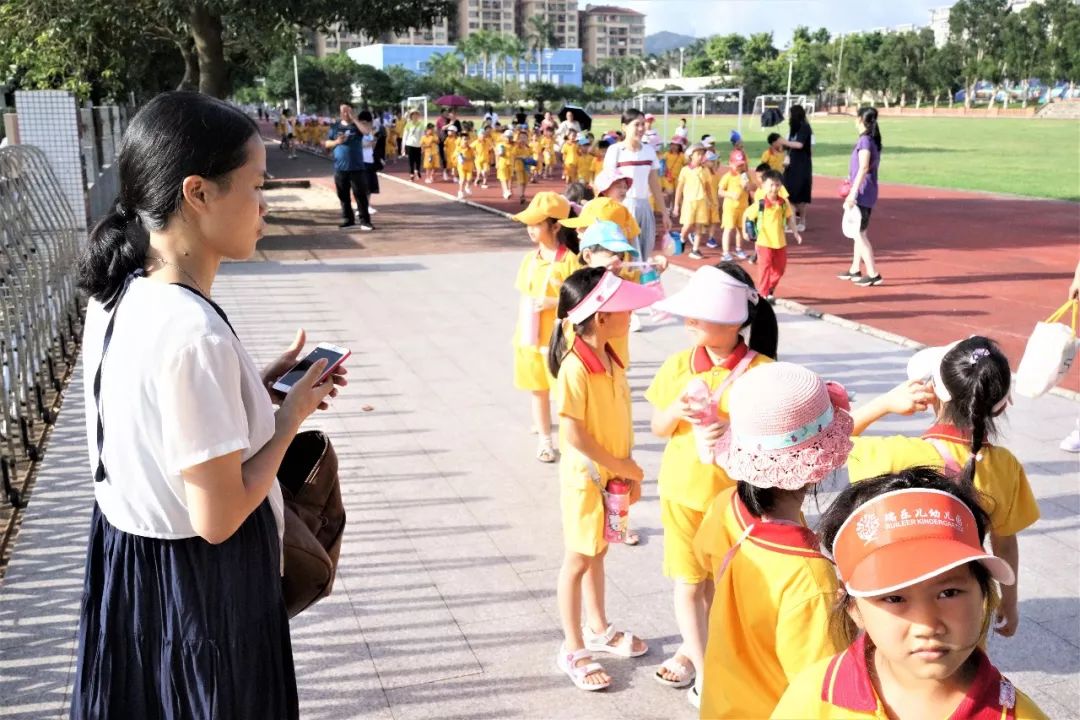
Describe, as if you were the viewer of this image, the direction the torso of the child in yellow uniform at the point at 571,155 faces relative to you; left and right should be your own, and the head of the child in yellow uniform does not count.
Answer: facing the viewer

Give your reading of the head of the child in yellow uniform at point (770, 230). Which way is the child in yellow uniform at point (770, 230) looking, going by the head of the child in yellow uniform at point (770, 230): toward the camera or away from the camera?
toward the camera

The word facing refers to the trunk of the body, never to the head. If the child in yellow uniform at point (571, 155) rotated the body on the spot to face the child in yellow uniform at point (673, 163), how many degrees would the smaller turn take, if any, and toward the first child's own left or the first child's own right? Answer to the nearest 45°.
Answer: approximately 45° to the first child's own left

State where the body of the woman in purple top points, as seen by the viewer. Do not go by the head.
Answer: to the viewer's left

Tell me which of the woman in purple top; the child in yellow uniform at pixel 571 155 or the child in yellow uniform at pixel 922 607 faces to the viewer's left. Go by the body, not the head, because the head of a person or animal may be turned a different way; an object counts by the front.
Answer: the woman in purple top

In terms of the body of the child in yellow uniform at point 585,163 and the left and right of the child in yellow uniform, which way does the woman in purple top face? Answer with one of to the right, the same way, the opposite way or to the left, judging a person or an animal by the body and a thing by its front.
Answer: to the right

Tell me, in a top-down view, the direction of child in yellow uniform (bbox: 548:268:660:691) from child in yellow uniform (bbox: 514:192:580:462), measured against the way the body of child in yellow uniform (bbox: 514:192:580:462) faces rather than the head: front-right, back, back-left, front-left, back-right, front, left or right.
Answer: front-left

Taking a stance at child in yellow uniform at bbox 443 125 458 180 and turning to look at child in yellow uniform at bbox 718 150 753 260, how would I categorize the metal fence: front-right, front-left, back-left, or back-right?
front-right

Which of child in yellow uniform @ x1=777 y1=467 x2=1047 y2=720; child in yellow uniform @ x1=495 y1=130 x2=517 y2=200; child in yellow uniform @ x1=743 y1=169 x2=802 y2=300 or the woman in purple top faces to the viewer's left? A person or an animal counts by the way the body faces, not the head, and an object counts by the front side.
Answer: the woman in purple top

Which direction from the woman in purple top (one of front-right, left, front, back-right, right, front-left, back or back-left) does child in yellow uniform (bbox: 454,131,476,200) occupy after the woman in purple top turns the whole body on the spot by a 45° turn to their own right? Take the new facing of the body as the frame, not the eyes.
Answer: front

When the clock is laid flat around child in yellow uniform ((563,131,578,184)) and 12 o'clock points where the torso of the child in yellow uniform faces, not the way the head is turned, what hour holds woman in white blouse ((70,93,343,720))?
The woman in white blouse is roughly at 12 o'clock from the child in yellow uniform.

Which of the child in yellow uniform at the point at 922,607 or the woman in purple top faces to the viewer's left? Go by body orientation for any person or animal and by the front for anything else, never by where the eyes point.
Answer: the woman in purple top

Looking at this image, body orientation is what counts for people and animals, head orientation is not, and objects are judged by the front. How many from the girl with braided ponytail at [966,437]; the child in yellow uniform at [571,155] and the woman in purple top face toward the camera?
1

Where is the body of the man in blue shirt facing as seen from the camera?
toward the camera

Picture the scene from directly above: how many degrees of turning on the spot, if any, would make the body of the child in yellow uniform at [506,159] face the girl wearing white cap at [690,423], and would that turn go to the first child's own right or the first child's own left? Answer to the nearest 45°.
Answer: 0° — they already face them
